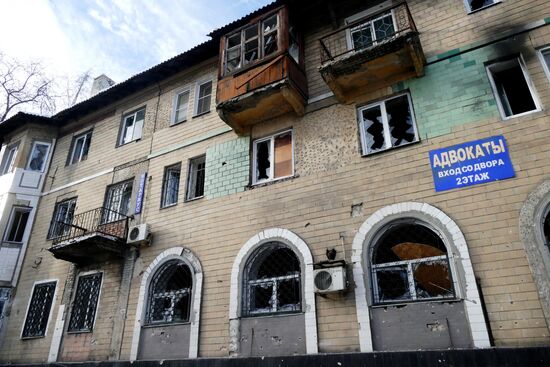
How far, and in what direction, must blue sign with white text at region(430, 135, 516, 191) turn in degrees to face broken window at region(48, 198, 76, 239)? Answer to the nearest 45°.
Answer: approximately 90° to its right

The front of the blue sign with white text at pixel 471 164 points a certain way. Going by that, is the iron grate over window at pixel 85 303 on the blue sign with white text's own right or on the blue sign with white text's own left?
on the blue sign with white text's own right

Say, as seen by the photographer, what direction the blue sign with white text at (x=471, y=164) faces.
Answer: facing the viewer

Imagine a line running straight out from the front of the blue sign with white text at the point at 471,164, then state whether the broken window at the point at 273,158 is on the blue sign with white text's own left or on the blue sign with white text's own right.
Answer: on the blue sign with white text's own right

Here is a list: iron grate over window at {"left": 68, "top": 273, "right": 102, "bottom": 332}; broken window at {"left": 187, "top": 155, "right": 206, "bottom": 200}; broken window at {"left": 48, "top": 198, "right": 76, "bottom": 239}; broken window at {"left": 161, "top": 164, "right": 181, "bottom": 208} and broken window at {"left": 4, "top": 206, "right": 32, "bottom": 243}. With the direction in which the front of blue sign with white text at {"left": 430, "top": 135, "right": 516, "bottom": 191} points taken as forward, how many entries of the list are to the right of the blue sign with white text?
5

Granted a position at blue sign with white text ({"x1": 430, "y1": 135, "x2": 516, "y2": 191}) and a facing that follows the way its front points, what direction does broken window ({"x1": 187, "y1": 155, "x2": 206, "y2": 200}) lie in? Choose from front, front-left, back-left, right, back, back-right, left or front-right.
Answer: right

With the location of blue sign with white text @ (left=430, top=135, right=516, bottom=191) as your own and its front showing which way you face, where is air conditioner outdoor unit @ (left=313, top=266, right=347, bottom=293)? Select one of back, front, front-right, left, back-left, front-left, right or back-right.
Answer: right

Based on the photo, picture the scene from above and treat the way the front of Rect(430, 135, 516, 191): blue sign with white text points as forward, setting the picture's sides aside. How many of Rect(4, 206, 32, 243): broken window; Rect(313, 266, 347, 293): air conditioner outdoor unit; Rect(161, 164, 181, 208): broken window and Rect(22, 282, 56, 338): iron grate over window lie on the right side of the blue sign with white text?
4

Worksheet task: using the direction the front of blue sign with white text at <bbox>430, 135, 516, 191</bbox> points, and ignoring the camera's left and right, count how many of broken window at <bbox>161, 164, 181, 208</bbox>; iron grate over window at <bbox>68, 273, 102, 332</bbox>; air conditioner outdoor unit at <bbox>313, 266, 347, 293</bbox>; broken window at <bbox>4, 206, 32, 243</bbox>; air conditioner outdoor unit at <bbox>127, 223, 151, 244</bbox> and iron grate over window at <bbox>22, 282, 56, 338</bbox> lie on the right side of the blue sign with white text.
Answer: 6

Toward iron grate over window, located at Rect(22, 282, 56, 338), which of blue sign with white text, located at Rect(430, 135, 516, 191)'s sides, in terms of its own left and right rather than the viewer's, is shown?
right

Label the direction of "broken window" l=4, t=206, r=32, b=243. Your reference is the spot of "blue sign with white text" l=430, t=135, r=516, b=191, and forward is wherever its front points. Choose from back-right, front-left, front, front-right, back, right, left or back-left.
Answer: right

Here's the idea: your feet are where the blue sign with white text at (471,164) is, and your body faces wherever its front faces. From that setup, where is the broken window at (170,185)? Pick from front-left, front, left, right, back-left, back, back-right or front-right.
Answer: right
